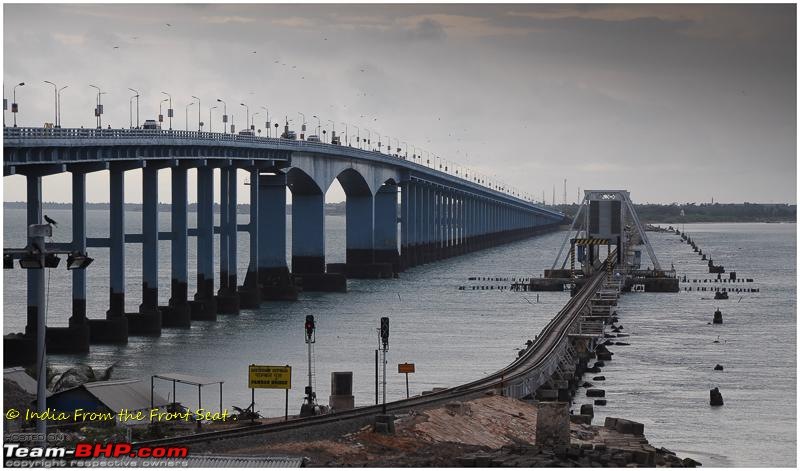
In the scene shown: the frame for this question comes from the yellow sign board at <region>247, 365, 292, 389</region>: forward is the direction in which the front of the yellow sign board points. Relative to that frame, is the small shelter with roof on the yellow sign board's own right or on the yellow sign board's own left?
on the yellow sign board's own right

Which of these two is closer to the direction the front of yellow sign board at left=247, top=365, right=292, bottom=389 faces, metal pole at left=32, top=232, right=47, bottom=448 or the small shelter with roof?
the metal pole

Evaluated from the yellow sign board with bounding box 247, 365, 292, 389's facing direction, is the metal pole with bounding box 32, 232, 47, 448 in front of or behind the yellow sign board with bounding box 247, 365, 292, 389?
in front

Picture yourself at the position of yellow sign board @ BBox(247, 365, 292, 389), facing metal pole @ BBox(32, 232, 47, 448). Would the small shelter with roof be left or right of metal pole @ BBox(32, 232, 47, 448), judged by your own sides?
right

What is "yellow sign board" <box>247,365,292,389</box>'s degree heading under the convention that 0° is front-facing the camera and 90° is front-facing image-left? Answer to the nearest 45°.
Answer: approximately 0°
